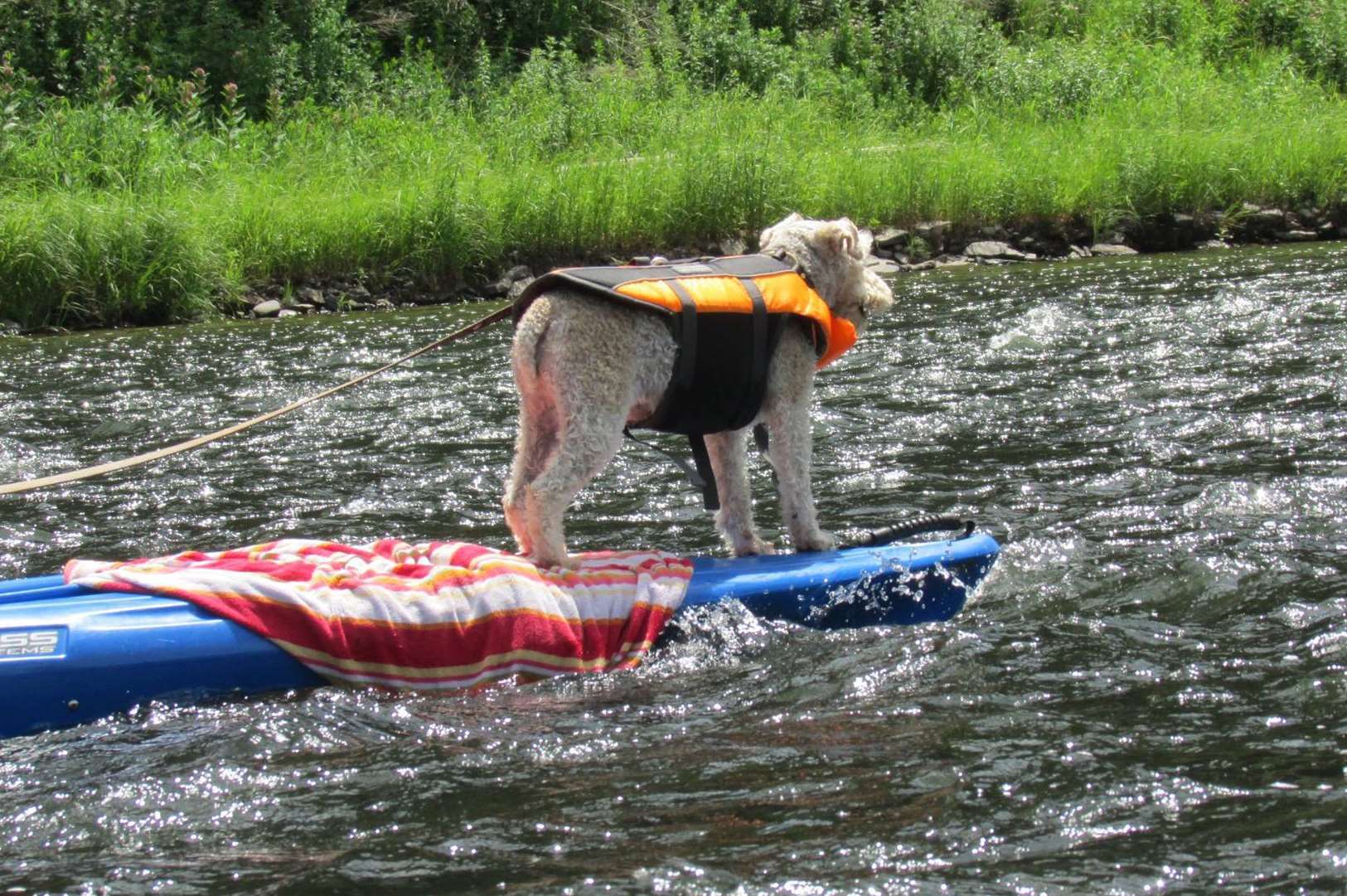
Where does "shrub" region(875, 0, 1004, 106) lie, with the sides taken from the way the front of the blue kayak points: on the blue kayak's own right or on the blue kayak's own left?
on the blue kayak's own left

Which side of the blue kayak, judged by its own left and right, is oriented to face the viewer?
right
